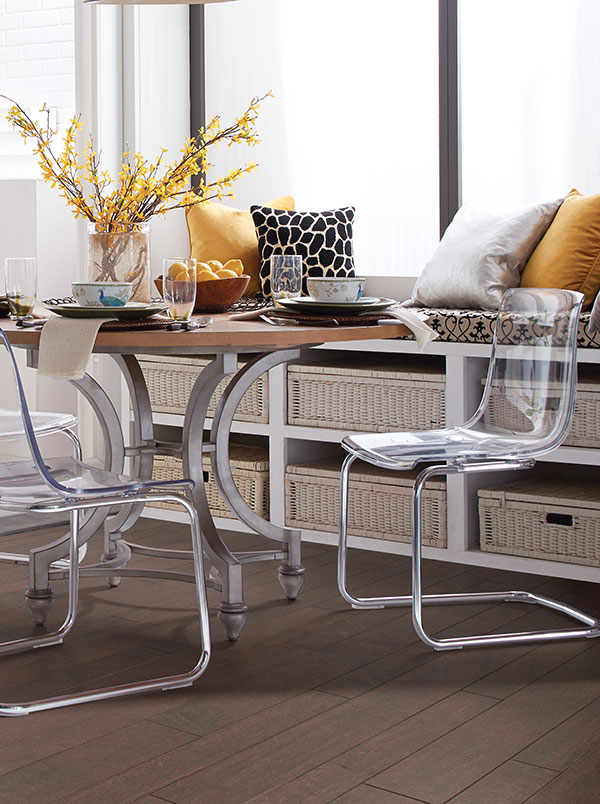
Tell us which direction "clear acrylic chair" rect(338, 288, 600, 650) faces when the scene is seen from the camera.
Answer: facing the viewer and to the left of the viewer

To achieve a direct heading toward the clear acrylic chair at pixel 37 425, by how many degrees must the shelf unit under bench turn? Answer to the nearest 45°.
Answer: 0° — it already faces it

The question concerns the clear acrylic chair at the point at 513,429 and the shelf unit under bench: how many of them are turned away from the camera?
0

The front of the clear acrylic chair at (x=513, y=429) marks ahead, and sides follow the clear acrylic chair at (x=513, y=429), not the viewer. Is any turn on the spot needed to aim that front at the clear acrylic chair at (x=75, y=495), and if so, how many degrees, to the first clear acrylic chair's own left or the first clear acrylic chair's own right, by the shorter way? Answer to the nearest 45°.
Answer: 0° — it already faces it

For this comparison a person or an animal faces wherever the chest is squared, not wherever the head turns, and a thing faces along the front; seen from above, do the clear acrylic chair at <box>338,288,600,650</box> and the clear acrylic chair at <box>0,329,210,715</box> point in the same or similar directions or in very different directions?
very different directions

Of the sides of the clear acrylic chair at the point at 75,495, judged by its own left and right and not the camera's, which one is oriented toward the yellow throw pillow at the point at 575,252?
front

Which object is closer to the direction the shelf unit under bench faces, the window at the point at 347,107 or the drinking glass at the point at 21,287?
the drinking glass

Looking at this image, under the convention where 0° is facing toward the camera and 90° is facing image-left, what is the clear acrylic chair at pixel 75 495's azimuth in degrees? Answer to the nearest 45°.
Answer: approximately 225°

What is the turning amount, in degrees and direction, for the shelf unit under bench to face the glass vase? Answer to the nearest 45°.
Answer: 0° — it already faces it

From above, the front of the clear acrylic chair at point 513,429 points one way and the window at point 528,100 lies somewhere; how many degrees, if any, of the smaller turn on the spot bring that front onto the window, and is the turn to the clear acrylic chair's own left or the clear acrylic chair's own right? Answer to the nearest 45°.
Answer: approximately 135° to the clear acrylic chair's own right

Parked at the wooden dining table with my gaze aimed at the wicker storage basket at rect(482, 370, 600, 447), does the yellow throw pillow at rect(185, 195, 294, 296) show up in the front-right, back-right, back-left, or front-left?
front-left
